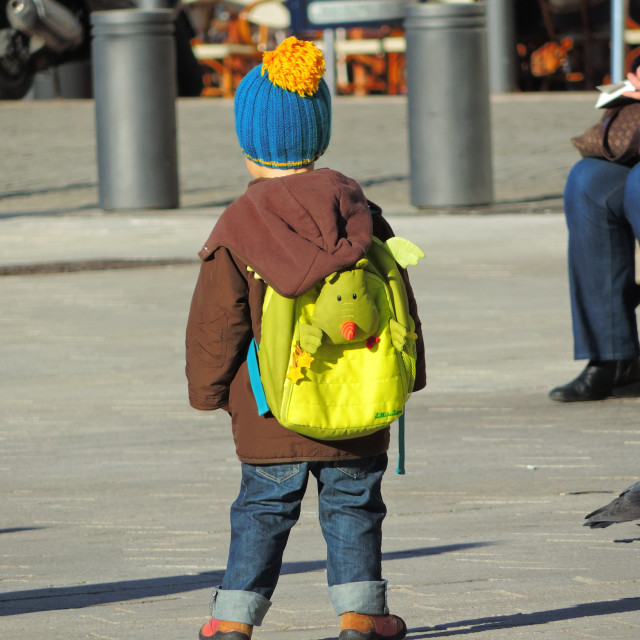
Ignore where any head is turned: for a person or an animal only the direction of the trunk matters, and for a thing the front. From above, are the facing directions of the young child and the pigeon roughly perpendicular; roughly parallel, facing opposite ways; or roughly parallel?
roughly perpendicular

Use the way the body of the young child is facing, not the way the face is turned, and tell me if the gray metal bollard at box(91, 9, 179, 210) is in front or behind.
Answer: in front

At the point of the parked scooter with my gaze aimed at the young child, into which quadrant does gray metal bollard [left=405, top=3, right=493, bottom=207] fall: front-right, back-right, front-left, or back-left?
front-left

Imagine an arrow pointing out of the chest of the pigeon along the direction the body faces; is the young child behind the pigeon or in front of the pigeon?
behind

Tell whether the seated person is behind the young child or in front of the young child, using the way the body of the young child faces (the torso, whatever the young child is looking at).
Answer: in front

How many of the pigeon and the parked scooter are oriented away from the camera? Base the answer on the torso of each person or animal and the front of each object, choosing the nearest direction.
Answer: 0

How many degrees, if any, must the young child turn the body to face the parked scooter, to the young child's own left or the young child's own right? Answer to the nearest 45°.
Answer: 0° — they already face it

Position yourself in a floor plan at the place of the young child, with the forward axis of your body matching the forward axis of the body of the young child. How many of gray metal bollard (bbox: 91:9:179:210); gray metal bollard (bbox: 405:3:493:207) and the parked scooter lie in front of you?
3

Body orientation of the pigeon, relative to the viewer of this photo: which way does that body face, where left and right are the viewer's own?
facing to the right of the viewer

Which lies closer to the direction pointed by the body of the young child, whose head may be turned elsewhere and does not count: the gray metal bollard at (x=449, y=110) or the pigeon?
the gray metal bollard

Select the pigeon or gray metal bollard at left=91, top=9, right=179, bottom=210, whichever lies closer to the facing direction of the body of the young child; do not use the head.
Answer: the gray metal bollard

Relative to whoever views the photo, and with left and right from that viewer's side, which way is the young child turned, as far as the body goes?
facing away from the viewer

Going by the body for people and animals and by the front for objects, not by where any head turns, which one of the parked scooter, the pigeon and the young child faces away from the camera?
the young child

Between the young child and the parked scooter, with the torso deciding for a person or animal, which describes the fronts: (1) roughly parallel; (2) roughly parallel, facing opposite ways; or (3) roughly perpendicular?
roughly perpendicular

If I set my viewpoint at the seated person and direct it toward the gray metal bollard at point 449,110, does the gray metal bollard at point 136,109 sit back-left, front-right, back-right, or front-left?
front-left
